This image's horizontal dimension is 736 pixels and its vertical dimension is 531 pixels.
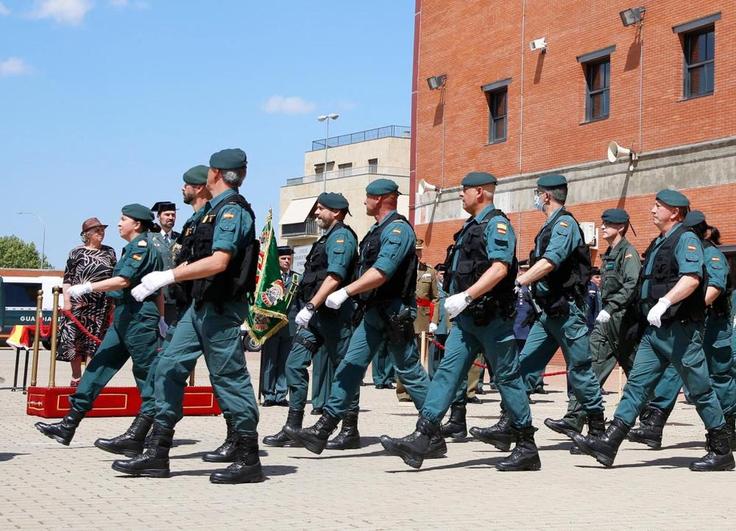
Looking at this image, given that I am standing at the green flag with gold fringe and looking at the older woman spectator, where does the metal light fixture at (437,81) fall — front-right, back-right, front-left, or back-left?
back-right

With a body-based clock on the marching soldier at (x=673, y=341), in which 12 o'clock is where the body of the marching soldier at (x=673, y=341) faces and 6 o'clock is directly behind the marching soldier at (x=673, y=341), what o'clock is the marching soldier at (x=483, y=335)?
the marching soldier at (x=483, y=335) is roughly at 11 o'clock from the marching soldier at (x=673, y=341).

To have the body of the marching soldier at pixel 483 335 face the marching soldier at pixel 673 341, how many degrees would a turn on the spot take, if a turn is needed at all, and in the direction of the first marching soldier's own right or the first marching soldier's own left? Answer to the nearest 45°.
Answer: approximately 180°

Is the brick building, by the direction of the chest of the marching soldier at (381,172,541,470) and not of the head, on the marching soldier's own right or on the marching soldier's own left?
on the marching soldier's own right

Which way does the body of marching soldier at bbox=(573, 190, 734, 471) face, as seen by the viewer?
to the viewer's left

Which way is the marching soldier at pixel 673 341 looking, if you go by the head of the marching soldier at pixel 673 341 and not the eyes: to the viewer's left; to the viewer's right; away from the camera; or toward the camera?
to the viewer's left

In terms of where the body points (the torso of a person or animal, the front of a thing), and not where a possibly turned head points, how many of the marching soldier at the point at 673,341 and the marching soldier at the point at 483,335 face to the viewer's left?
2

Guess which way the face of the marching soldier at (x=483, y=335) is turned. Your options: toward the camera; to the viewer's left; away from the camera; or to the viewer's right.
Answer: to the viewer's left

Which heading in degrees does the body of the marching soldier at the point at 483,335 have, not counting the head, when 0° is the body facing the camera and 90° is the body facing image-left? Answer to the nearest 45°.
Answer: approximately 90°
